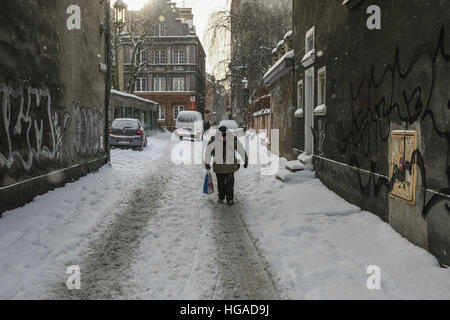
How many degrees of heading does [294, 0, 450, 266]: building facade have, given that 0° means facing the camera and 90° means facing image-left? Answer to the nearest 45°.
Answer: approximately 45°

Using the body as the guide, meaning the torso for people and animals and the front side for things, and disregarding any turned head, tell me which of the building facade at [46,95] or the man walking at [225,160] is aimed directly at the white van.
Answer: the man walking

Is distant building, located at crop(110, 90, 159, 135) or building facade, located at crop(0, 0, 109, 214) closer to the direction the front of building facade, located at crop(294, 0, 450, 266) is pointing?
the building facade

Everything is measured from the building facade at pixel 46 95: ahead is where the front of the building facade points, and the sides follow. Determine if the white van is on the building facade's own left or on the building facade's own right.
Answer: on the building facade's own left

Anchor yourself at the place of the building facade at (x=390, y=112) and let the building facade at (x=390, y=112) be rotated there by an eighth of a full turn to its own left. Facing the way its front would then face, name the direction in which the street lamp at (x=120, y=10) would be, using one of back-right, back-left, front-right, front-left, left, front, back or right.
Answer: back-right

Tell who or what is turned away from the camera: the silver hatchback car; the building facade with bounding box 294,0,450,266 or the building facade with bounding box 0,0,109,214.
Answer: the silver hatchback car

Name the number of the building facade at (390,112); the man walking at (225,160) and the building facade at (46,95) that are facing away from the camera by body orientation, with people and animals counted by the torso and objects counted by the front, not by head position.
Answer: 1

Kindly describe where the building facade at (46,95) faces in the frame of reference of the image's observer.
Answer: facing the viewer and to the right of the viewer

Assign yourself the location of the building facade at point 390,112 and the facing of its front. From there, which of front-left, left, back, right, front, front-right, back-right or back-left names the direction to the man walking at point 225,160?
right

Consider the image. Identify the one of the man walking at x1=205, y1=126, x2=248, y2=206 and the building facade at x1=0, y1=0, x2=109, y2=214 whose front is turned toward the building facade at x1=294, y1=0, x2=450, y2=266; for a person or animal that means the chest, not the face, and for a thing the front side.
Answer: the building facade at x1=0, y1=0, x2=109, y2=214

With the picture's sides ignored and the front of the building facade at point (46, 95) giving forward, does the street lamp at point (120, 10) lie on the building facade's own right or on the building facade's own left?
on the building facade's own left

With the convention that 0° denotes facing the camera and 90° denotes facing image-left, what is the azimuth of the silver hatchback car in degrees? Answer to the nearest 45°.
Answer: approximately 180°
